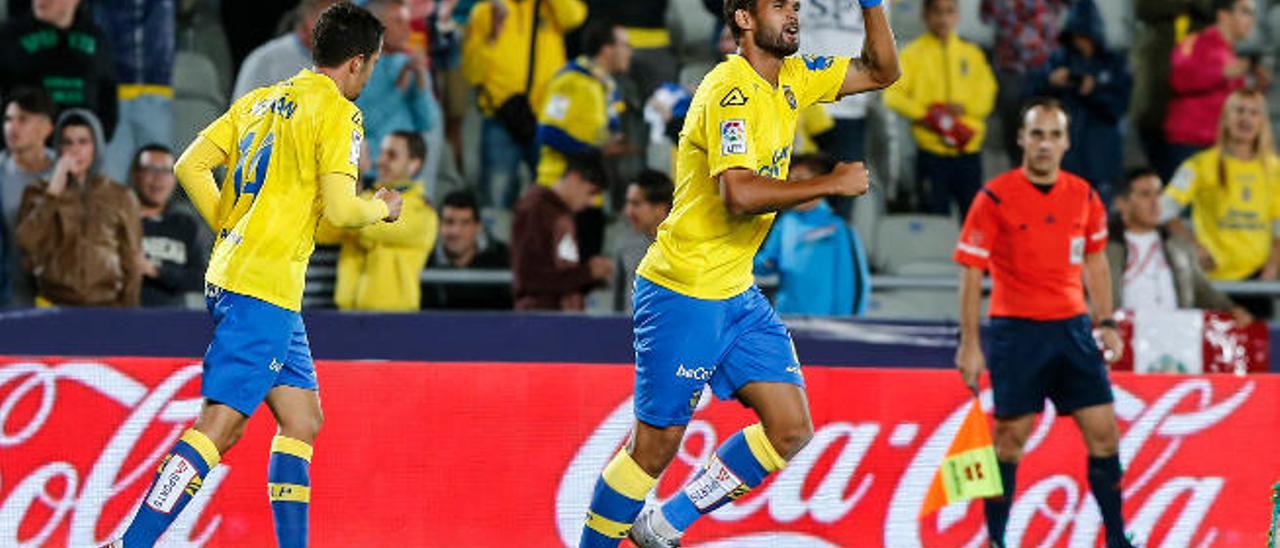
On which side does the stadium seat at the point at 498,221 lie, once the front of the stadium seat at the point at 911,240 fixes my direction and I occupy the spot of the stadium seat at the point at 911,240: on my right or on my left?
on my right

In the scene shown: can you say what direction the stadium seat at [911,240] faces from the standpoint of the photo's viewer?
facing the viewer

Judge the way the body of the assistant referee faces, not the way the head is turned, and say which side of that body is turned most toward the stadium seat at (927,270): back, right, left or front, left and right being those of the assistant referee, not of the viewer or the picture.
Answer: back

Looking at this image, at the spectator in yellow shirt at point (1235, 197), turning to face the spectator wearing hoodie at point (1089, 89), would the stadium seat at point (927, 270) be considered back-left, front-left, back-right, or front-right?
front-left

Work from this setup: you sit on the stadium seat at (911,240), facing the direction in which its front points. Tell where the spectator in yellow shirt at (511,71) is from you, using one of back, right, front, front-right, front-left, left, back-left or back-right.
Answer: right

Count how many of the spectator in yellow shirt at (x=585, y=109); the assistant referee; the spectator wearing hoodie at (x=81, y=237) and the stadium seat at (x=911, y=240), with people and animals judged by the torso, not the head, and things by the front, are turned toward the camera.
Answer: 3

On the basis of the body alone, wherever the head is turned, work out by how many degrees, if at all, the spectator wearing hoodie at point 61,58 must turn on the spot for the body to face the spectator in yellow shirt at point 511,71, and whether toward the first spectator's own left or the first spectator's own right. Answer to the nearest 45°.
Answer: approximately 90° to the first spectator's own left

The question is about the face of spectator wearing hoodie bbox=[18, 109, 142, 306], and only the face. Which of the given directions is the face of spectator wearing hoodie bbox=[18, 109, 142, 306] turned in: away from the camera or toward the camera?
toward the camera
